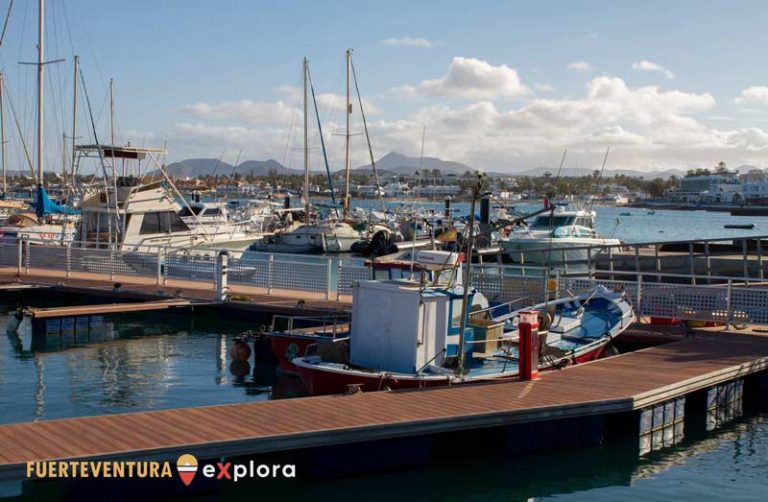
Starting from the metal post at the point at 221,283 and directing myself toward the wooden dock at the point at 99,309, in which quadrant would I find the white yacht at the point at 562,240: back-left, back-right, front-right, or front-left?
back-right

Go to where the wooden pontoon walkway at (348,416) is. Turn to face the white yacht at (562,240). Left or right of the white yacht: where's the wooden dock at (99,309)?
left

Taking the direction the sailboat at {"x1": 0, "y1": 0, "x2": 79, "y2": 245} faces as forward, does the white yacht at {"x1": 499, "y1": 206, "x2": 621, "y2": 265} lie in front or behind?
behind

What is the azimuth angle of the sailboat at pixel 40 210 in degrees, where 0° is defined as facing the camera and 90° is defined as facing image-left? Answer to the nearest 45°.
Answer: approximately 135°

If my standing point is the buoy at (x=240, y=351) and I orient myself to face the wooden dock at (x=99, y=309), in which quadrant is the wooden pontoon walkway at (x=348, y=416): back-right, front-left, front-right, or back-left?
back-left

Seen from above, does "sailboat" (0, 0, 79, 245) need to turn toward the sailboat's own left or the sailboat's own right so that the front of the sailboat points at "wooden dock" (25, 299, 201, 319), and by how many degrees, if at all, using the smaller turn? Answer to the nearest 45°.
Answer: approximately 135° to the sailboat's own left
